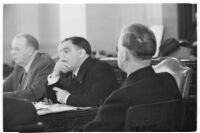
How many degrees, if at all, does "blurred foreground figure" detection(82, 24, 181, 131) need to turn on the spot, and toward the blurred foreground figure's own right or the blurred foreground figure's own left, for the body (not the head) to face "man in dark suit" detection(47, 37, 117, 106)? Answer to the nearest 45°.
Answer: approximately 45° to the blurred foreground figure's own left

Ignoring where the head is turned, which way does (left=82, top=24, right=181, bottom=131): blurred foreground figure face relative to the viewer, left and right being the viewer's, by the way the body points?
facing away from the viewer and to the left of the viewer

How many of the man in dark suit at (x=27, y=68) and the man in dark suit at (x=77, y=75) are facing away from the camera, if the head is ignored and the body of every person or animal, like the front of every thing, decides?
0

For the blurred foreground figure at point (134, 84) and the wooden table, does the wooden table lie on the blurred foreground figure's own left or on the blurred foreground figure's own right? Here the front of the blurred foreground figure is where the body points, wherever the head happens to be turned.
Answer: on the blurred foreground figure's own left

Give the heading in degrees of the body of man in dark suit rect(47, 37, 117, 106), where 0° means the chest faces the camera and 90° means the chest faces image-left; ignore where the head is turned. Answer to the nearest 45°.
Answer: approximately 45°

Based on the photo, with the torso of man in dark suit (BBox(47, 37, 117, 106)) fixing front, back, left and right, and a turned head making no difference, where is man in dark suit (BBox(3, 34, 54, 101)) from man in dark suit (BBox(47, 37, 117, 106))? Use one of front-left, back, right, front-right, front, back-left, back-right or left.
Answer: front-right
